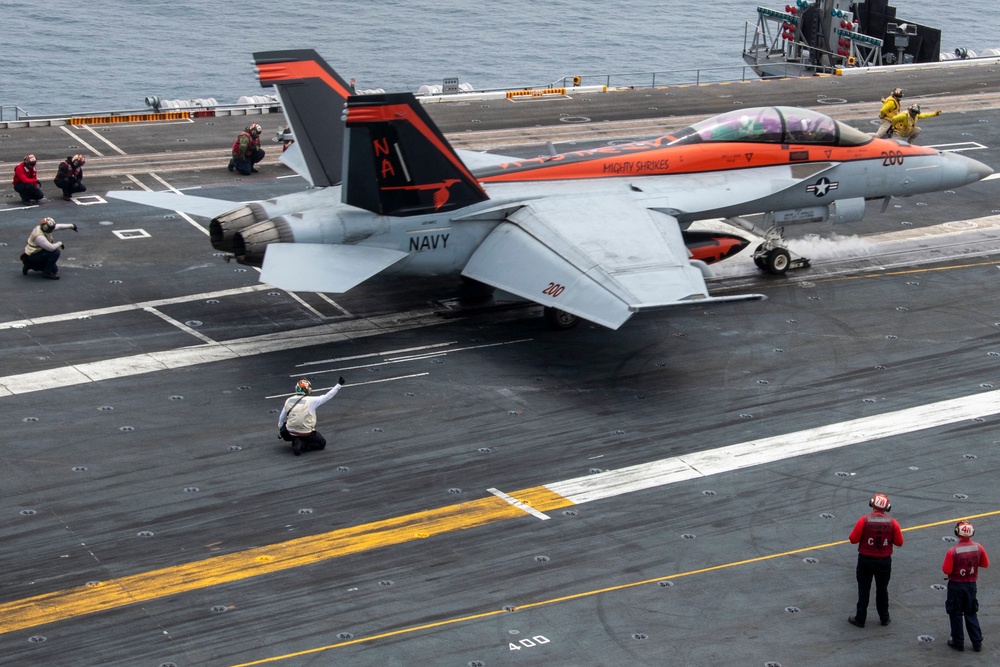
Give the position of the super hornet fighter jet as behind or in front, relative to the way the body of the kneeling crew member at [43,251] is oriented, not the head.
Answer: in front

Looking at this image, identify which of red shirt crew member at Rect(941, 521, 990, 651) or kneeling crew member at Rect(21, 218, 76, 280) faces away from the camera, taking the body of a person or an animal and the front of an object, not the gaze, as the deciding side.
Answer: the red shirt crew member

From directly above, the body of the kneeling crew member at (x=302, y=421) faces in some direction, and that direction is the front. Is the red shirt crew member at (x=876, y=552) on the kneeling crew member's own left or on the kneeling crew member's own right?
on the kneeling crew member's own right

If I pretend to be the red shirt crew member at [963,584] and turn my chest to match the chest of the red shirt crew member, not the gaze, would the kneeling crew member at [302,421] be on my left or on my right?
on my left

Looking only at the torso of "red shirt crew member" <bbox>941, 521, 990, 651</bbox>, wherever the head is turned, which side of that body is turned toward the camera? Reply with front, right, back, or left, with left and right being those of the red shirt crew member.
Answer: back

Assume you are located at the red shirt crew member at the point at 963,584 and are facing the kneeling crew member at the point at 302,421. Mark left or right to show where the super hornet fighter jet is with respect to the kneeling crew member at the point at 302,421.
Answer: right

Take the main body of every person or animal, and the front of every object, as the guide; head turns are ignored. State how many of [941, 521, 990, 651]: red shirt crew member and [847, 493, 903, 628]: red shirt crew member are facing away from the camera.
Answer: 2

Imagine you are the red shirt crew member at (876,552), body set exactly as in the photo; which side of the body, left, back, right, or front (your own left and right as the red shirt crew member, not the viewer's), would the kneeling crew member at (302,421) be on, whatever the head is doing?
left

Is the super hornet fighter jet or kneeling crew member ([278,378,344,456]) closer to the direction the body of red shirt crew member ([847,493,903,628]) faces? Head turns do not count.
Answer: the super hornet fighter jet

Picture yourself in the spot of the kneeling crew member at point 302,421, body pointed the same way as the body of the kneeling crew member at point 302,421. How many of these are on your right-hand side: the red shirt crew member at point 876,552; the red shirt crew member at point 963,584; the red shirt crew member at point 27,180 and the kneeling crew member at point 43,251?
2

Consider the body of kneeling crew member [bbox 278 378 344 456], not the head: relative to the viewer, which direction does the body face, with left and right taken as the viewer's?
facing away from the viewer and to the right of the viewer

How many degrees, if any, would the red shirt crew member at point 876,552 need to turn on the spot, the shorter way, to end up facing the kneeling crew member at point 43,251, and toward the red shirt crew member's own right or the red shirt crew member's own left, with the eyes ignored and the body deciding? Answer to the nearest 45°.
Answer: approximately 45° to the red shirt crew member's own left

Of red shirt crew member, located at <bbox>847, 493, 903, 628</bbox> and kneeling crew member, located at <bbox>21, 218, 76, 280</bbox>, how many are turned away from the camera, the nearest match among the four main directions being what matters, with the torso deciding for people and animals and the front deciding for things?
1

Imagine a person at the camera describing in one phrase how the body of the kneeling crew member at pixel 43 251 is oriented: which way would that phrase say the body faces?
to the viewer's right

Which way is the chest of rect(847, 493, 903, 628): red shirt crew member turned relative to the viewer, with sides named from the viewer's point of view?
facing away from the viewer
